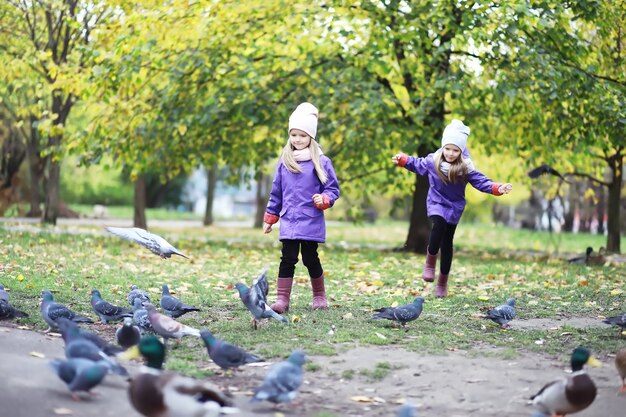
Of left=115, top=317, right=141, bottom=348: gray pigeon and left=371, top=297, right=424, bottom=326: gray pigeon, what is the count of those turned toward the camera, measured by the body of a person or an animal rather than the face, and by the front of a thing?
1

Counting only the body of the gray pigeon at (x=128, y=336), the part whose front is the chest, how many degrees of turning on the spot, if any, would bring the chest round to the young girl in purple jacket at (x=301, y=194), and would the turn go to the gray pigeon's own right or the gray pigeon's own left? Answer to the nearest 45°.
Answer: approximately 135° to the gray pigeon's own left

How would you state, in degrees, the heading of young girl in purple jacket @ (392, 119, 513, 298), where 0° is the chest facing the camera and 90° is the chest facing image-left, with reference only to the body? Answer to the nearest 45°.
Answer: approximately 0°

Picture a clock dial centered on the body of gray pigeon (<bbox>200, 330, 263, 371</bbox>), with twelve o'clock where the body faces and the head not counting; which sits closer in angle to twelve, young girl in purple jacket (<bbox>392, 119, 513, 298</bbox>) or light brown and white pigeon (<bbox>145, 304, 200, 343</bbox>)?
the light brown and white pigeon

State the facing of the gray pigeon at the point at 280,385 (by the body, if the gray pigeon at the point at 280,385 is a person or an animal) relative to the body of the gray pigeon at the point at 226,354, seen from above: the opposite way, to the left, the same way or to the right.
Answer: the opposite way

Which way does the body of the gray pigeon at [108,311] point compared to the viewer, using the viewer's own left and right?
facing to the left of the viewer

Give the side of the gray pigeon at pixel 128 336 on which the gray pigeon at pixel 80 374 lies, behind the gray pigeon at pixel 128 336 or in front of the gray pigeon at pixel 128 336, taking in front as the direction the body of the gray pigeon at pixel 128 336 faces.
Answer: in front
